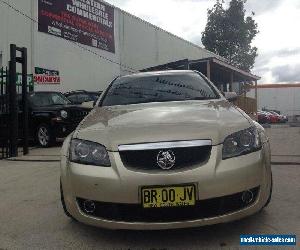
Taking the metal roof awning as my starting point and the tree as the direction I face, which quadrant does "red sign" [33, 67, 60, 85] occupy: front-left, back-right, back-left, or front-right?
back-left

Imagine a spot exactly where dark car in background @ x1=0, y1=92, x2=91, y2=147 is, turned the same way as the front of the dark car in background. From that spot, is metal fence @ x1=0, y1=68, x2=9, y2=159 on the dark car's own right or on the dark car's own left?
on the dark car's own right

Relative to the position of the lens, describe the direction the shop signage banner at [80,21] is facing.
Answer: facing the viewer and to the right of the viewer

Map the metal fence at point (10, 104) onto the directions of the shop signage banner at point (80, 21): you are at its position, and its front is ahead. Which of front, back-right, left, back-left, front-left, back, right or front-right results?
front-right

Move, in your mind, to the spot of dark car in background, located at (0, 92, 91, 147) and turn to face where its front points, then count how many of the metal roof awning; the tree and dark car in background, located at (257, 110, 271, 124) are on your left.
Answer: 3

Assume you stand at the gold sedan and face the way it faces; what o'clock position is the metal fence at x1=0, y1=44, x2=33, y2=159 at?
The metal fence is roughly at 5 o'clock from the gold sedan.

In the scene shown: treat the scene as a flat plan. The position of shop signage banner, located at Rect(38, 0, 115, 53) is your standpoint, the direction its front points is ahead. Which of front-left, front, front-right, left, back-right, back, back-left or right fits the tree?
left

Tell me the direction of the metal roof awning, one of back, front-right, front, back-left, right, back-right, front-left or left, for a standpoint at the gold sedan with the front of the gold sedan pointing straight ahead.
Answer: back

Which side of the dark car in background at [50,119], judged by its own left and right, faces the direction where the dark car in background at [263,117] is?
left

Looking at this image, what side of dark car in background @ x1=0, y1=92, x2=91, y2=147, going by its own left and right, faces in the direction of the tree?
left
